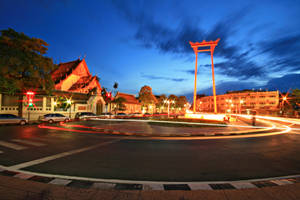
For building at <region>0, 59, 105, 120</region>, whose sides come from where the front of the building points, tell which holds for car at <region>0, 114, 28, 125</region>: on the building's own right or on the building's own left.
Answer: on the building's own right

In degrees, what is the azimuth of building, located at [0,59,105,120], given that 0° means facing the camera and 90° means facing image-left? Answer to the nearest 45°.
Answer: approximately 315°
